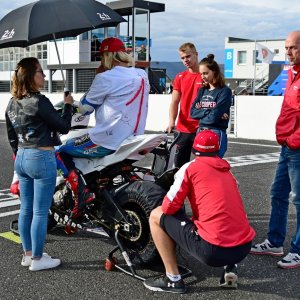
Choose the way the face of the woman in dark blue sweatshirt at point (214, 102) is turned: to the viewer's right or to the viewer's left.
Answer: to the viewer's left

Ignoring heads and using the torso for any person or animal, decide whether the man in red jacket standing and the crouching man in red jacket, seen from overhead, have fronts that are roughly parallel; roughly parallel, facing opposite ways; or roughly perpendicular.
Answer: roughly perpendicular

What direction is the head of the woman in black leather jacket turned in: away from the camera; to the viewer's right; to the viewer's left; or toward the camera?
to the viewer's right

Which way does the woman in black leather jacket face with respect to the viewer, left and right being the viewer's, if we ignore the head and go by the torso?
facing away from the viewer and to the right of the viewer

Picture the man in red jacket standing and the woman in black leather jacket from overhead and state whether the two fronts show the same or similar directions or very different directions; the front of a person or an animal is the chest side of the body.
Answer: very different directions

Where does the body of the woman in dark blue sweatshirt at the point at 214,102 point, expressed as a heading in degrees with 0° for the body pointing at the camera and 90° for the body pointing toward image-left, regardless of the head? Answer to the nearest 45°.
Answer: approximately 45°

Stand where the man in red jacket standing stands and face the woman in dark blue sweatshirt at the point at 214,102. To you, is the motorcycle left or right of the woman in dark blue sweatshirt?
left

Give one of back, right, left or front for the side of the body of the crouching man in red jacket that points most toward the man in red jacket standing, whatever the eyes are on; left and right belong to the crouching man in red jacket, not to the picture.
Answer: right
